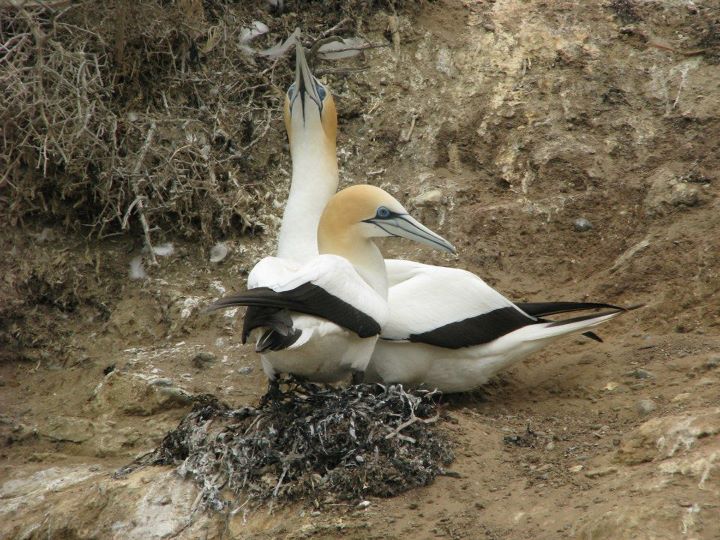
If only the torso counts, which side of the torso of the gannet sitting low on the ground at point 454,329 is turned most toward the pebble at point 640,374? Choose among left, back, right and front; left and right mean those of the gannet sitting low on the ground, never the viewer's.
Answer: back

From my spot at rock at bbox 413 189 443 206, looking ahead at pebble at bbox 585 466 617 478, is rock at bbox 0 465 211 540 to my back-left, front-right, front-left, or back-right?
front-right

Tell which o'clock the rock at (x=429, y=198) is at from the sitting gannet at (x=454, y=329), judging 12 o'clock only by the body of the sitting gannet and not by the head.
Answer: The rock is roughly at 3 o'clock from the sitting gannet.

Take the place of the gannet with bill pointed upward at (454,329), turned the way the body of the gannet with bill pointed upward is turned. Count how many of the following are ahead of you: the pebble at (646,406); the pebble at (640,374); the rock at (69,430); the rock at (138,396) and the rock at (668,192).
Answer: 2

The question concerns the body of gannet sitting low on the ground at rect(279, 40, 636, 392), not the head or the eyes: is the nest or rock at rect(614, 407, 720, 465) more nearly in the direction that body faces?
the nest

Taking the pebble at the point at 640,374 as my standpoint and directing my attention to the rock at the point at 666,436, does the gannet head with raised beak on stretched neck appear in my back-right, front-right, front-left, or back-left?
back-right

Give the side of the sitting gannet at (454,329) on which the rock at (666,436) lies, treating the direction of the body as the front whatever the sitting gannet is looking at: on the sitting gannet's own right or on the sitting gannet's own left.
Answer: on the sitting gannet's own left

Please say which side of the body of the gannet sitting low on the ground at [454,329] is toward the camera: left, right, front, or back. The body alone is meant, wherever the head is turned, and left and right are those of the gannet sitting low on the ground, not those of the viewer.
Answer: left

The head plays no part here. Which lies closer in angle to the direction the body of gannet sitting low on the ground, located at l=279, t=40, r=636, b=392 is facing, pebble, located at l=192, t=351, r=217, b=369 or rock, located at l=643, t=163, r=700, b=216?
the pebble

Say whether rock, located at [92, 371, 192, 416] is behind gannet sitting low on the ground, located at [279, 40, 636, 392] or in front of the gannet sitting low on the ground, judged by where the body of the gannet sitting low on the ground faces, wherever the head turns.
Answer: in front

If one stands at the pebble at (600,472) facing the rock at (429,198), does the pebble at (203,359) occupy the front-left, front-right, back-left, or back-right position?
front-left

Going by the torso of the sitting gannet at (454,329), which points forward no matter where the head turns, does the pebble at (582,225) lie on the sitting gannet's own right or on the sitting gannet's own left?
on the sitting gannet's own right

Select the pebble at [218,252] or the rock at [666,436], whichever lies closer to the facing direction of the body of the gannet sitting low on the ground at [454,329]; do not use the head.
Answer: the pebble

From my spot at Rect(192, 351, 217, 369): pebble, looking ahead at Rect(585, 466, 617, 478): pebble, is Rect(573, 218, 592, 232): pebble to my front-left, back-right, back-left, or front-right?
front-left

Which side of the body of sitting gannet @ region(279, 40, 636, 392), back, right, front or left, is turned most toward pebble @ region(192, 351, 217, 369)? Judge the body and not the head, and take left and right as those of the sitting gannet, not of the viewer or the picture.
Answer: front
